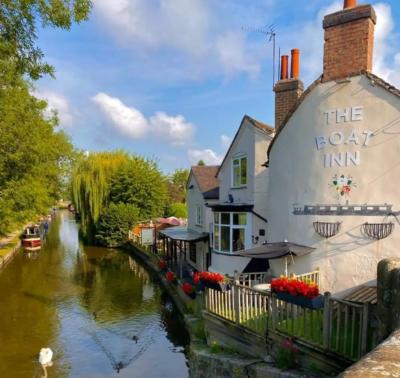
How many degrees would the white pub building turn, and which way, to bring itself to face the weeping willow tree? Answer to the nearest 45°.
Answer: approximately 135° to its right

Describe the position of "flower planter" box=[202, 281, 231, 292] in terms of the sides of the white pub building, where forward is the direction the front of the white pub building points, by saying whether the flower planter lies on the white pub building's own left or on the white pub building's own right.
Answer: on the white pub building's own right

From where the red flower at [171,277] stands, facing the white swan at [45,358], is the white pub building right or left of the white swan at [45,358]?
left

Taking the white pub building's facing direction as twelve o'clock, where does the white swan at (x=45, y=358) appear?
The white swan is roughly at 1 o'clock from the white pub building.

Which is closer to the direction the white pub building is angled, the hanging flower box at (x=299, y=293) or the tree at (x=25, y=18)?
the hanging flower box

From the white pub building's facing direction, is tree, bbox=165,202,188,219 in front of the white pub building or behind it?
behind

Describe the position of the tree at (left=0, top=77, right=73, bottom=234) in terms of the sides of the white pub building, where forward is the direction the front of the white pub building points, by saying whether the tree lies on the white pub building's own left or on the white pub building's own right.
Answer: on the white pub building's own right

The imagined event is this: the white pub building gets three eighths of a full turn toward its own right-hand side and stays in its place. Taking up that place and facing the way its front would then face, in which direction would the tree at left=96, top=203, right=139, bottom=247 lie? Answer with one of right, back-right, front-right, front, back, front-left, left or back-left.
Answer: front

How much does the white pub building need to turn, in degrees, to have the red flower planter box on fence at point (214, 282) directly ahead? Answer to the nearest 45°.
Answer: approximately 90° to its right
